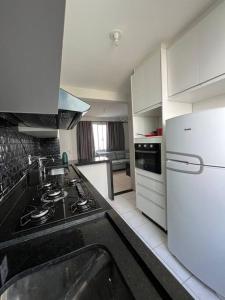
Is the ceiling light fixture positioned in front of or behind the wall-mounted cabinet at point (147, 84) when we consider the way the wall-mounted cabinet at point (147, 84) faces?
in front

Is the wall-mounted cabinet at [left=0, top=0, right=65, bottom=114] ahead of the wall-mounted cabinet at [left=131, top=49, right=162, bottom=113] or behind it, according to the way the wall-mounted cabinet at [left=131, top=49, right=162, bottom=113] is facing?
ahead

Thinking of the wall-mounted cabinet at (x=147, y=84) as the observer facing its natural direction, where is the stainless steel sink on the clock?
The stainless steel sink is roughly at 11 o'clock from the wall-mounted cabinet.

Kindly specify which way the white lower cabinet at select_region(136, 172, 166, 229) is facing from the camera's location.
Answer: facing the viewer and to the left of the viewer

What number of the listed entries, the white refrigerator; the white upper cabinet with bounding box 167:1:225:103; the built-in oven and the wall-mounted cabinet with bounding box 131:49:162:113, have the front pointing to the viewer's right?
0

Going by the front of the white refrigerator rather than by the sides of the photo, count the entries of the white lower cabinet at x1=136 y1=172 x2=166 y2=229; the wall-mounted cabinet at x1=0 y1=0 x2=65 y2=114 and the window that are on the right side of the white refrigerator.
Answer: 2

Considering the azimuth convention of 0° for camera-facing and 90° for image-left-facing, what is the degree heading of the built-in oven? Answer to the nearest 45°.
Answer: approximately 45°

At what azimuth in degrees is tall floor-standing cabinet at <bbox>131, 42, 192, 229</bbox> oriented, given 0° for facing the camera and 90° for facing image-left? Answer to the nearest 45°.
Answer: approximately 45°

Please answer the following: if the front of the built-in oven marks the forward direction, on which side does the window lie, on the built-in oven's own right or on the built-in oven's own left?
on the built-in oven's own right

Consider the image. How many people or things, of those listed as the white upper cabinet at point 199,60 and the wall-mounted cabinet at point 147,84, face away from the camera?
0

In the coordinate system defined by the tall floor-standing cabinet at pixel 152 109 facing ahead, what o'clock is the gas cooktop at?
The gas cooktop is roughly at 11 o'clock from the tall floor-standing cabinet.

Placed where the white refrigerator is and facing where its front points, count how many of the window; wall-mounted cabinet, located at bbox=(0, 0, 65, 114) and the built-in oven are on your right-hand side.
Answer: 2
